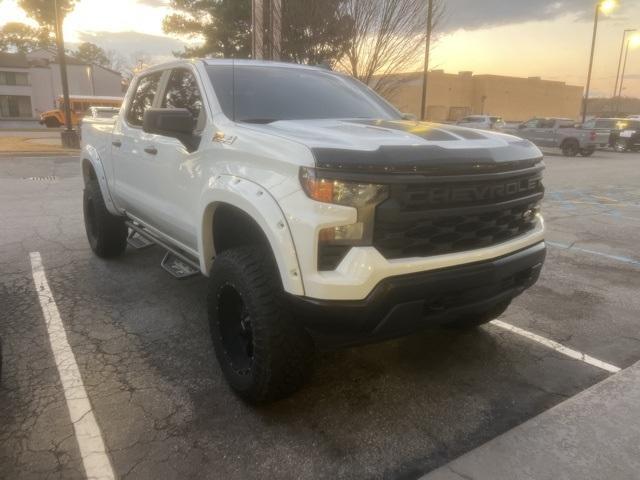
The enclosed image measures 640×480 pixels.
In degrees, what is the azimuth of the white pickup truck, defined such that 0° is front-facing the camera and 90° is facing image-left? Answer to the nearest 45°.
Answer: approximately 315°

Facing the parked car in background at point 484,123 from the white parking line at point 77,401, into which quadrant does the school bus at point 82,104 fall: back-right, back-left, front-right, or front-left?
front-left

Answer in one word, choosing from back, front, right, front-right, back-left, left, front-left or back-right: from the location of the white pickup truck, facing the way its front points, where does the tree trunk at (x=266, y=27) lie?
back-left

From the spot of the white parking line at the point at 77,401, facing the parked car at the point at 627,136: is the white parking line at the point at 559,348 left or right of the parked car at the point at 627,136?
right

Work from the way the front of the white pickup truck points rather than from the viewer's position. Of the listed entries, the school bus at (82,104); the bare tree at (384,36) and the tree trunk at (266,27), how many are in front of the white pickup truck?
0

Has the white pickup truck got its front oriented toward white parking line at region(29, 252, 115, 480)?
no

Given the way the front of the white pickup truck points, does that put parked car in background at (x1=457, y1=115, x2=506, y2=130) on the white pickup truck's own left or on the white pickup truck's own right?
on the white pickup truck's own left

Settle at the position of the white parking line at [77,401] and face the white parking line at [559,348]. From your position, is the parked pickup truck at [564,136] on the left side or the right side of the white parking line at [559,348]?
left

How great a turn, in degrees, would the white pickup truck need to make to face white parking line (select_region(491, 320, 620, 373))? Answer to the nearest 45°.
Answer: approximately 90° to its left

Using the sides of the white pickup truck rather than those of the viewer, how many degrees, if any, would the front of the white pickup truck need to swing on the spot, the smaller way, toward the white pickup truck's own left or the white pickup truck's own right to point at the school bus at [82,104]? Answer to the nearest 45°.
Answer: approximately 180°

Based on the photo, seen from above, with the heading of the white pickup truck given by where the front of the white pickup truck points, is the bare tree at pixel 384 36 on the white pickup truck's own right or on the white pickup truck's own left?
on the white pickup truck's own left

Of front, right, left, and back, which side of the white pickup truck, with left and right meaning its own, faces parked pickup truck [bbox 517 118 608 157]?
left

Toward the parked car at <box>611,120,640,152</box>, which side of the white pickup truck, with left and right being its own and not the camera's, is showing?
left
